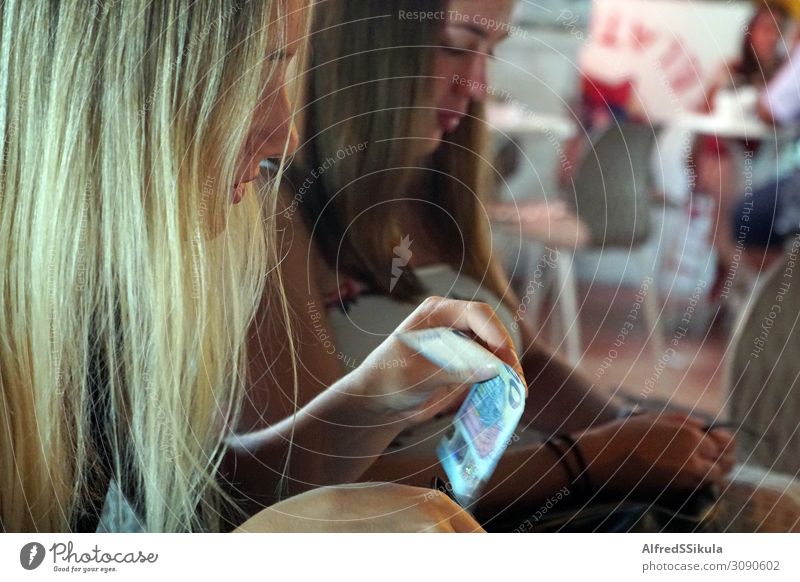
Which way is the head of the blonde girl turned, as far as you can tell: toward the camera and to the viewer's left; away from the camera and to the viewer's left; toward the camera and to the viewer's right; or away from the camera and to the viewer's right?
away from the camera and to the viewer's right

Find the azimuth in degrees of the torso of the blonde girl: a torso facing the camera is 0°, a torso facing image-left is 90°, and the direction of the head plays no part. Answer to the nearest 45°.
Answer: approximately 270°
